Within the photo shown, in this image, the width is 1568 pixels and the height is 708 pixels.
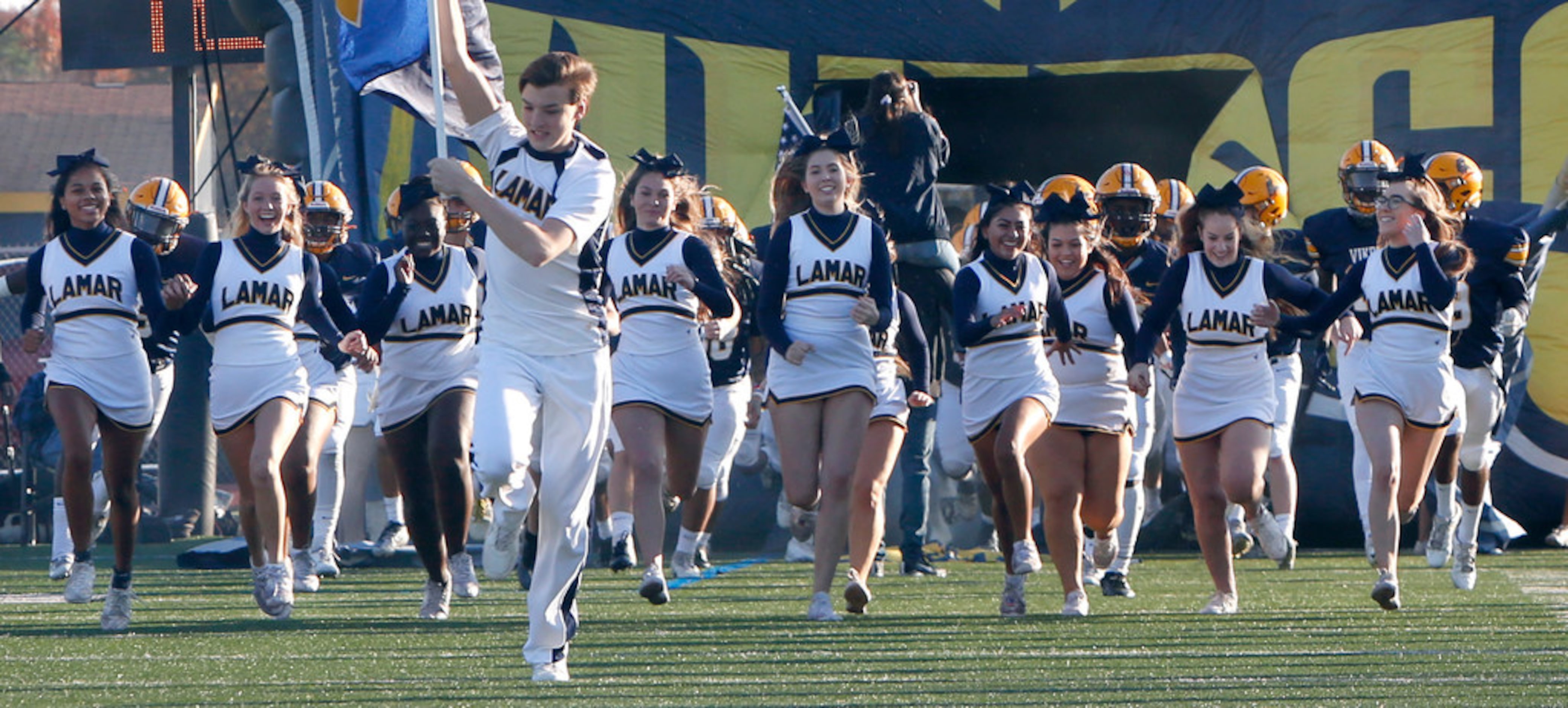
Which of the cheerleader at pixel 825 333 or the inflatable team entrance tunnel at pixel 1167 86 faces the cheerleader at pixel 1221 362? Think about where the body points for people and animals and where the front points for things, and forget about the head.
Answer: the inflatable team entrance tunnel

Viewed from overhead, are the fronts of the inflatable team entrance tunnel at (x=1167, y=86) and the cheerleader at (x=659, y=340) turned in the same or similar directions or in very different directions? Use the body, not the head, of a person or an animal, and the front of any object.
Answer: same or similar directions

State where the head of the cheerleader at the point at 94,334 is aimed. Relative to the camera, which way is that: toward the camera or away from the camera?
toward the camera

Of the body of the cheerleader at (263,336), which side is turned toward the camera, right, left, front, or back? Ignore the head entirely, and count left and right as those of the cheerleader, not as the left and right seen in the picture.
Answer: front

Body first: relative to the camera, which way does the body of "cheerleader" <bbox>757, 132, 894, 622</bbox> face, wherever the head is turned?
toward the camera

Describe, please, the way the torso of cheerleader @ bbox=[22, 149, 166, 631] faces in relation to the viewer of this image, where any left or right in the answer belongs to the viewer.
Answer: facing the viewer

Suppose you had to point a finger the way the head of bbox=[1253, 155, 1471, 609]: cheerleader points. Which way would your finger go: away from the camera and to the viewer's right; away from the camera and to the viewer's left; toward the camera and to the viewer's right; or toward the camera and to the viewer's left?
toward the camera and to the viewer's left

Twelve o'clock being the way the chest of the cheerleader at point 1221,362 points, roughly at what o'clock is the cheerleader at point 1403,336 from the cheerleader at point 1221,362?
the cheerleader at point 1403,336 is roughly at 8 o'clock from the cheerleader at point 1221,362.

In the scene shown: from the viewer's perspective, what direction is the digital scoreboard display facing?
toward the camera

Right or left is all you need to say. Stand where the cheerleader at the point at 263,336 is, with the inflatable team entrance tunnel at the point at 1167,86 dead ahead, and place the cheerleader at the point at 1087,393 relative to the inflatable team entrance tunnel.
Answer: right

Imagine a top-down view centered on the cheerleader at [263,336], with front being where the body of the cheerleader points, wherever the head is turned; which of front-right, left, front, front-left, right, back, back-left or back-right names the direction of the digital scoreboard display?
back

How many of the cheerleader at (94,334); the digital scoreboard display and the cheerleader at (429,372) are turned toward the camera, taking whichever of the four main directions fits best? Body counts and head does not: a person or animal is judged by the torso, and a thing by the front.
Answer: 3

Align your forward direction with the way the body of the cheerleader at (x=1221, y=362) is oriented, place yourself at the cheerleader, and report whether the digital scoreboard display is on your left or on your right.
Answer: on your right

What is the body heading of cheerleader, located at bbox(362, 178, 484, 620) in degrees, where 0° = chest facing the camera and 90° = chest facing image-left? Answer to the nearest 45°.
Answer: approximately 0°

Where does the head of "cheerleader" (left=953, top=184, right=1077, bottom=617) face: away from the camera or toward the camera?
toward the camera
